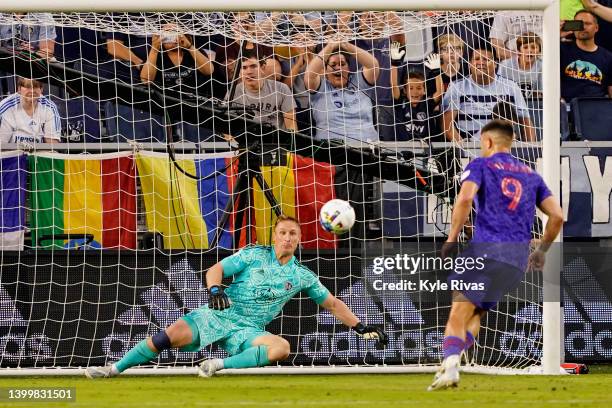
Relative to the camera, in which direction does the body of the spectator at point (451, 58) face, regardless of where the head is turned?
toward the camera

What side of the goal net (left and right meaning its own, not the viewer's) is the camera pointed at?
front

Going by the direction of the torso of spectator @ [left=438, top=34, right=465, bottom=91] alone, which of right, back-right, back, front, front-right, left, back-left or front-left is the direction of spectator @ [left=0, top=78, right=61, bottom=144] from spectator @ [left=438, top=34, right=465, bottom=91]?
right

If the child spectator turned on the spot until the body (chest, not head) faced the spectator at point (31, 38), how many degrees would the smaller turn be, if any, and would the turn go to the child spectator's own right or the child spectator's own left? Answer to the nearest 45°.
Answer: approximately 90° to the child spectator's own right

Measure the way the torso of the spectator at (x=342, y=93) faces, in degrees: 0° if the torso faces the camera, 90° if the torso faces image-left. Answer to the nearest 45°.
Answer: approximately 0°

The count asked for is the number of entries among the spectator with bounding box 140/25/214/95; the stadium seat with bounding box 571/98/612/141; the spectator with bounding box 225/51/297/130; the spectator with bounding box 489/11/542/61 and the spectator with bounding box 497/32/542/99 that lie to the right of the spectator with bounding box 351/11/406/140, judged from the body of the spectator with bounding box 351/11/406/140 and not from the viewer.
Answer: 2

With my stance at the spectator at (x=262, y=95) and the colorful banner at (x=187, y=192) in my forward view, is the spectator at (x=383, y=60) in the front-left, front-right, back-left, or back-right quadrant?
back-left

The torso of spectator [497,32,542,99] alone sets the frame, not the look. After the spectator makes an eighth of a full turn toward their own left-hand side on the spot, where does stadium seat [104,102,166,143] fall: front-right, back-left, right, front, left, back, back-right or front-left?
back-right

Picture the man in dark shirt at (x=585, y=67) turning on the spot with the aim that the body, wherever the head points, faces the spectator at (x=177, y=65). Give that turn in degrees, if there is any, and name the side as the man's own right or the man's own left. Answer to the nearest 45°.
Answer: approximately 45° to the man's own right

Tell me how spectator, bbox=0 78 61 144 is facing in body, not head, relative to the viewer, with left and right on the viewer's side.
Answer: facing the viewer

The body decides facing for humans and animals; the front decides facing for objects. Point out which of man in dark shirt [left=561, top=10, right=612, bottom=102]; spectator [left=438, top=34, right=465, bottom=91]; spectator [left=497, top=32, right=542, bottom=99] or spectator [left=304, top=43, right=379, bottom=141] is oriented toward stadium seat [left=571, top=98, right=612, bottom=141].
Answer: the man in dark shirt

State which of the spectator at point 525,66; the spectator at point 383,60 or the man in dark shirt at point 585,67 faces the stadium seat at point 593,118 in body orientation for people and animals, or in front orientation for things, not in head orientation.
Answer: the man in dark shirt

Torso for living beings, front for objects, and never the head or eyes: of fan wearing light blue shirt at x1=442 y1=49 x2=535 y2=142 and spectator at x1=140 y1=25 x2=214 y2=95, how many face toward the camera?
2

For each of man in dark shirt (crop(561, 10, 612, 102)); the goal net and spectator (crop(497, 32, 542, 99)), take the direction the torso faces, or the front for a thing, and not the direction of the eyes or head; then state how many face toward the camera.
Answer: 3
